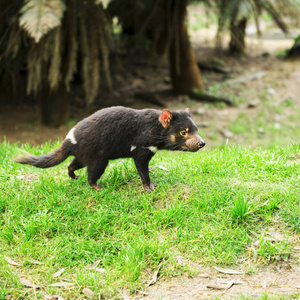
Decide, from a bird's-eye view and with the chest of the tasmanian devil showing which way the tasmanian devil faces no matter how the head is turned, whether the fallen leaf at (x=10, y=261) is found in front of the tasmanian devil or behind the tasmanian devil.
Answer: behind

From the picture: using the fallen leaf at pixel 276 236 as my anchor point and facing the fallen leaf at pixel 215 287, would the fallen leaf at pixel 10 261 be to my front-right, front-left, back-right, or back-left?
front-right

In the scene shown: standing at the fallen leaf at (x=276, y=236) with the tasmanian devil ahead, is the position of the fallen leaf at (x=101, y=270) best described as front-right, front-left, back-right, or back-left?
front-left

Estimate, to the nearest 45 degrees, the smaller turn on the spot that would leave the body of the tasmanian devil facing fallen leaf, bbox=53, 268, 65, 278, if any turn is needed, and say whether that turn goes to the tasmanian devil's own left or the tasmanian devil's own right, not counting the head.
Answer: approximately 135° to the tasmanian devil's own right

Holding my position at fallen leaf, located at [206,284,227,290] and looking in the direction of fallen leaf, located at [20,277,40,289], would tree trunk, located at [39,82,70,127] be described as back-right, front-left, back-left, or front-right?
front-right

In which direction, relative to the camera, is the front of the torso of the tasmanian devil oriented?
to the viewer's right

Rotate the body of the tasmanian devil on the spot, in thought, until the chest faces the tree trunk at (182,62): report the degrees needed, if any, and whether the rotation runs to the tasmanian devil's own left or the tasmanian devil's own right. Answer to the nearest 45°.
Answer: approximately 90° to the tasmanian devil's own left

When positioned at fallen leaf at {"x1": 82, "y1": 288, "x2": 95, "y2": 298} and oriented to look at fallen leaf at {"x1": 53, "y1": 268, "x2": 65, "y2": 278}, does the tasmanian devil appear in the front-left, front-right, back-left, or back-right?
front-right

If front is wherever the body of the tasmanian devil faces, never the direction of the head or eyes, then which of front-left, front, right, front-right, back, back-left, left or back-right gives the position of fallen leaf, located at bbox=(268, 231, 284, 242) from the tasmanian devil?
front-right

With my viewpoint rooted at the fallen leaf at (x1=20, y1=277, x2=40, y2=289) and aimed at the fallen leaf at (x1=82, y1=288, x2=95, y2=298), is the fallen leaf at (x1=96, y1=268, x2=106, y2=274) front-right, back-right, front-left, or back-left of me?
front-left

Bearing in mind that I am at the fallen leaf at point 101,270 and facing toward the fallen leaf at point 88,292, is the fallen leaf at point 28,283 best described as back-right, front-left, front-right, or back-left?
front-right
